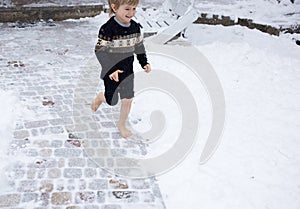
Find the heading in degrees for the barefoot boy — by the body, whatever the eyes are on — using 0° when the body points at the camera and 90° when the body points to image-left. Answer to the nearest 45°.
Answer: approximately 315°

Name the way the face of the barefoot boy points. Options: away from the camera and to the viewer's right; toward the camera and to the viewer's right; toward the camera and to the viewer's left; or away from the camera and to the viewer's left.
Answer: toward the camera and to the viewer's right
